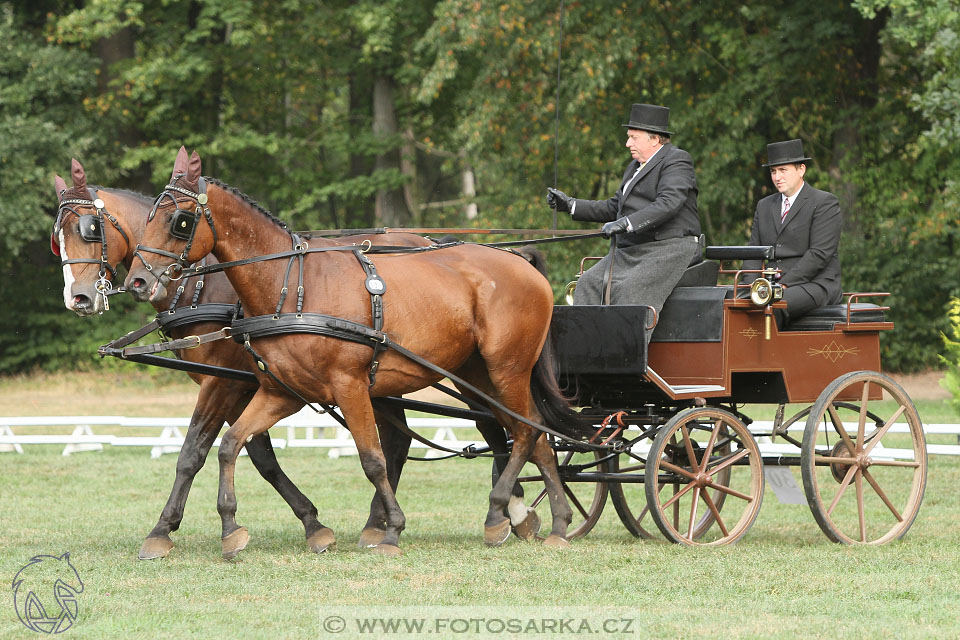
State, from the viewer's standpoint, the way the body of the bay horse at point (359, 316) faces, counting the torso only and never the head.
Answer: to the viewer's left

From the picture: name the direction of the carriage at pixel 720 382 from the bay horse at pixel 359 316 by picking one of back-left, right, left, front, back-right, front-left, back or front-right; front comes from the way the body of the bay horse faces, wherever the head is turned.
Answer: back

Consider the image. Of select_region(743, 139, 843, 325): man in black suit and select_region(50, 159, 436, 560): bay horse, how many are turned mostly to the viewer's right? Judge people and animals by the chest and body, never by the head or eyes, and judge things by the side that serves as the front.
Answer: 0

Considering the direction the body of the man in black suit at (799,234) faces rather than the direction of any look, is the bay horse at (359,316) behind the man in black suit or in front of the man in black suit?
in front

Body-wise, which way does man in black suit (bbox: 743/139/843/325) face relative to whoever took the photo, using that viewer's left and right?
facing the viewer and to the left of the viewer

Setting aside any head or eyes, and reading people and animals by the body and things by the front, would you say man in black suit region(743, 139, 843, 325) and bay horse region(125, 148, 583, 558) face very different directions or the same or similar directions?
same or similar directions

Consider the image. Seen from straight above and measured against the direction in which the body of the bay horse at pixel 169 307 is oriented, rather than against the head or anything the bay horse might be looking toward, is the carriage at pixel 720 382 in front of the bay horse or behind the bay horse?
behind

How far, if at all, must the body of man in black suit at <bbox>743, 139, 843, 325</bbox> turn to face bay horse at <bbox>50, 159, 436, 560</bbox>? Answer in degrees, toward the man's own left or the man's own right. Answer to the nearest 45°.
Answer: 0° — they already face it

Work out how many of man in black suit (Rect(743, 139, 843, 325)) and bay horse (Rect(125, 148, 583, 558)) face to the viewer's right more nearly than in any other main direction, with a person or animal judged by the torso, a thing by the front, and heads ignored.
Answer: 0

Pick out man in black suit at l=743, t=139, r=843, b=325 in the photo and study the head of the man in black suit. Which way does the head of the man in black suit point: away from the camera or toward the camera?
toward the camera

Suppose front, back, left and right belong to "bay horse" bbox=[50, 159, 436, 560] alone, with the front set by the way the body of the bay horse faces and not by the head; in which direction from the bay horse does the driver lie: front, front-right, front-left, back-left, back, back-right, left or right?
back

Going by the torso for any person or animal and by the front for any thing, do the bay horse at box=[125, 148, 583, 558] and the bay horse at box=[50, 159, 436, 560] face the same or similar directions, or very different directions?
same or similar directions

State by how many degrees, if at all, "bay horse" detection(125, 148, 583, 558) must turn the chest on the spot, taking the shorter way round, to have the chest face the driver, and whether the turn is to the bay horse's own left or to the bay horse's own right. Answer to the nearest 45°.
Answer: approximately 180°

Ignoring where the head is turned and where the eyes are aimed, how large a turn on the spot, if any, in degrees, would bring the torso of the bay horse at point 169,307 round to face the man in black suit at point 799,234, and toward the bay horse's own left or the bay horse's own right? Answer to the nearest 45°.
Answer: approximately 180°

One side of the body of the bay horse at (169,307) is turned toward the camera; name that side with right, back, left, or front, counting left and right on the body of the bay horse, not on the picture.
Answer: left

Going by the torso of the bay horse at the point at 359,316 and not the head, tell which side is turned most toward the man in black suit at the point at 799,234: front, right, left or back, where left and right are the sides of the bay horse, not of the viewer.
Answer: back
